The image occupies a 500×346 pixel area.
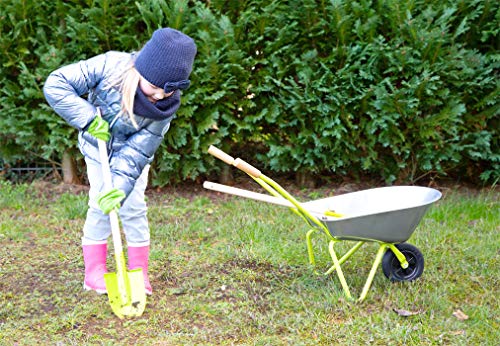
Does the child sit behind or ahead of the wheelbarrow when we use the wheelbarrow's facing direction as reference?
behind

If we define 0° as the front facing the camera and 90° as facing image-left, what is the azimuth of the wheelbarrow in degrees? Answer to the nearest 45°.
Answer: approximately 270°
